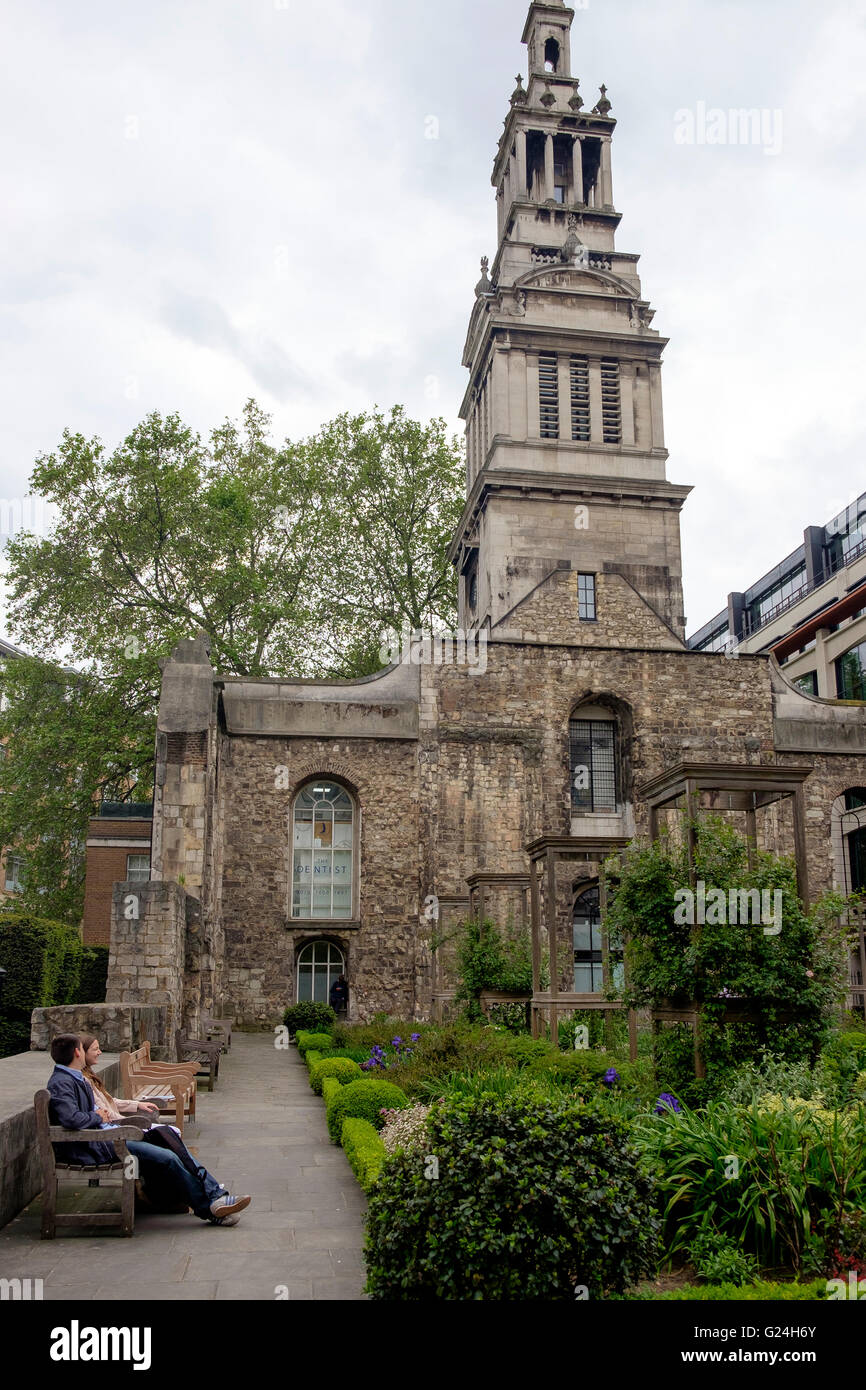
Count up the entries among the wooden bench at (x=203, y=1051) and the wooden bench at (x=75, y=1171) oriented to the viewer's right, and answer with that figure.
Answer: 2

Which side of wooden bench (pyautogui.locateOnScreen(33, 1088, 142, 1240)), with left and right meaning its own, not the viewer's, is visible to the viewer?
right

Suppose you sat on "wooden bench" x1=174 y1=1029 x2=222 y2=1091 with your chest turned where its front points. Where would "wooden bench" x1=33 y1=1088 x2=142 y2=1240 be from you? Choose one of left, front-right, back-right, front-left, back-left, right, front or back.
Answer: right

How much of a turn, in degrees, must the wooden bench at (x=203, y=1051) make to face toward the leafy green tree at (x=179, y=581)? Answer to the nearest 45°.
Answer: approximately 90° to its left

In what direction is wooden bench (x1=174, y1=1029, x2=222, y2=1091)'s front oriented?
to the viewer's right

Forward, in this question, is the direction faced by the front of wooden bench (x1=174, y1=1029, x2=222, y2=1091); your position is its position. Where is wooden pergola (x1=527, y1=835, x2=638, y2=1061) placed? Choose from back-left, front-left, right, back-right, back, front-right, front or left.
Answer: front

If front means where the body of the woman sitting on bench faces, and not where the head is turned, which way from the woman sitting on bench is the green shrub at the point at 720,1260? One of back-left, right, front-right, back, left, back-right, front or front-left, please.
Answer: front-right

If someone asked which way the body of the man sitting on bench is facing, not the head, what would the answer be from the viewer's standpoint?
to the viewer's right

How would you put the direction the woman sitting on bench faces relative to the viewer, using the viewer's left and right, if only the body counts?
facing to the right of the viewer

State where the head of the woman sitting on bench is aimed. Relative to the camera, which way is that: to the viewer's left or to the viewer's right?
to the viewer's right

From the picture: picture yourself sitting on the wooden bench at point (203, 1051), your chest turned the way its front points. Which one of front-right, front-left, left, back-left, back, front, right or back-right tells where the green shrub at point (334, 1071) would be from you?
front-right
